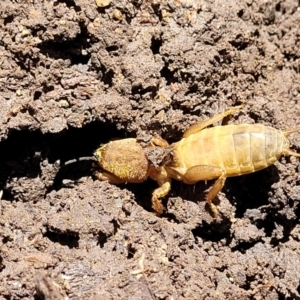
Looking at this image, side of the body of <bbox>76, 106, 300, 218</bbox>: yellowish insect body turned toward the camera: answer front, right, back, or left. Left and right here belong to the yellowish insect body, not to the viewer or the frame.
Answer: left
